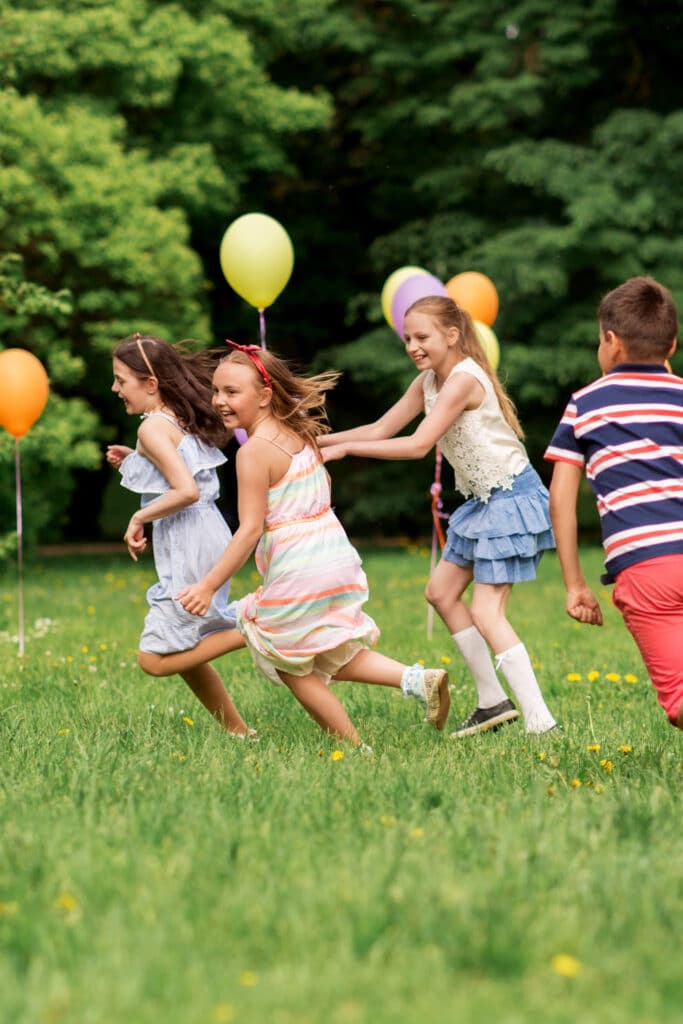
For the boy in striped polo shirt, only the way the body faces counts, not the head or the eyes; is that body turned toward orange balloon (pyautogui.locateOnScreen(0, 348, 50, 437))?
yes

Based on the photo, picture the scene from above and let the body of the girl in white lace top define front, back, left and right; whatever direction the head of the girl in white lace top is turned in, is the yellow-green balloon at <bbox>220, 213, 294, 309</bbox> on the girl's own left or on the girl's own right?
on the girl's own right

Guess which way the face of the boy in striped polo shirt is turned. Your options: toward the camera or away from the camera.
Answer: away from the camera

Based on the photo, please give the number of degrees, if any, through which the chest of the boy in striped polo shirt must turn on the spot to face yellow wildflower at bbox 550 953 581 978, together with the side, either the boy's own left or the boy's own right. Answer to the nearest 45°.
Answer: approximately 135° to the boy's own left

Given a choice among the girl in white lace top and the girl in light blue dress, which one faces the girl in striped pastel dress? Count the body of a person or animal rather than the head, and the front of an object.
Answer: the girl in white lace top

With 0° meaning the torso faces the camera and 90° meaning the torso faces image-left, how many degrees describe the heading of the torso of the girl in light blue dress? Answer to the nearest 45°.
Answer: approximately 90°

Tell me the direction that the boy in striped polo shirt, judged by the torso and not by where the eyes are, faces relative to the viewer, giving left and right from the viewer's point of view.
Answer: facing away from the viewer and to the left of the viewer

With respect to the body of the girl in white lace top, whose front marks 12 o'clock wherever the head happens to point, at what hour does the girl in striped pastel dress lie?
The girl in striped pastel dress is roughly at 12 o'clock from the girl in white lace top.

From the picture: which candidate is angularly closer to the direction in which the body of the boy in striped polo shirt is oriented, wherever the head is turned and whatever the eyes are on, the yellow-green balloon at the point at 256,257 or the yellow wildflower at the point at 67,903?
the yellow-green balloon
